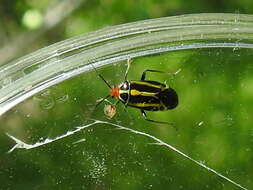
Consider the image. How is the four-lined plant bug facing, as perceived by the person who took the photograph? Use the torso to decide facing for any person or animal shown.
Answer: facing to the left of the viewer
